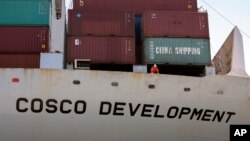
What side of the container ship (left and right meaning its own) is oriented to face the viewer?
right
